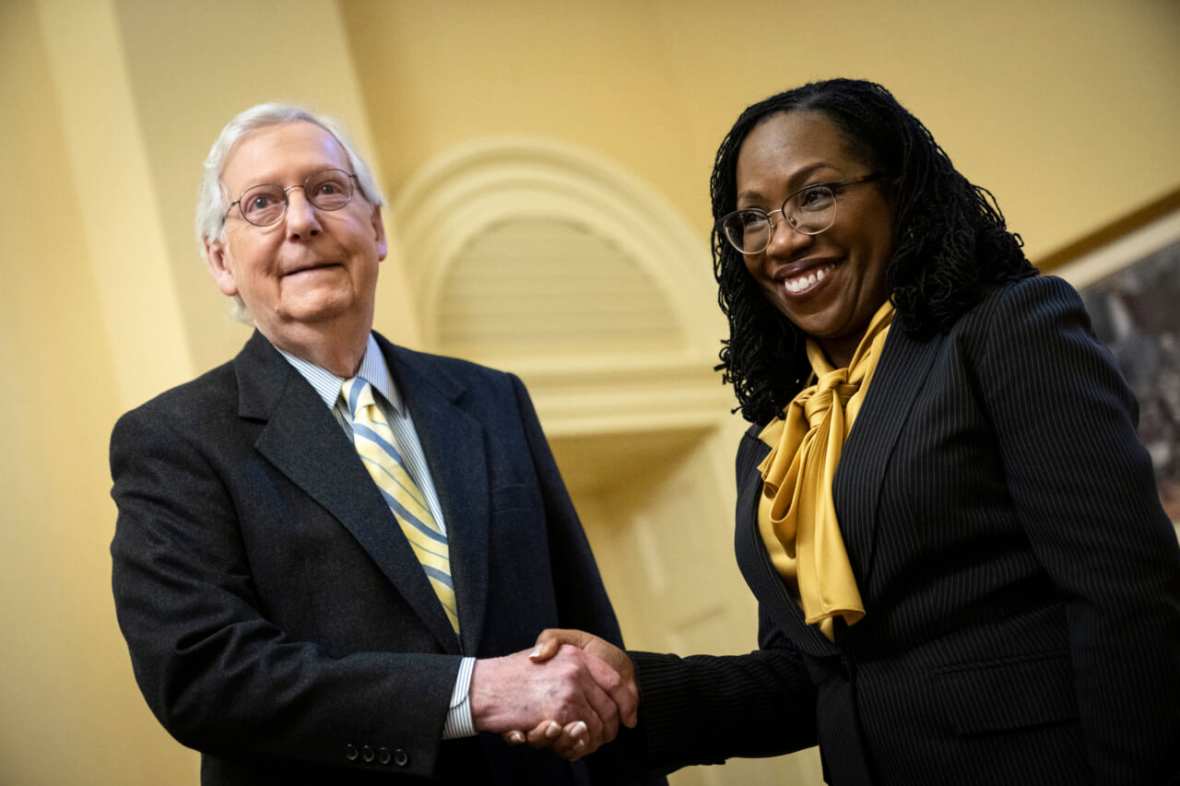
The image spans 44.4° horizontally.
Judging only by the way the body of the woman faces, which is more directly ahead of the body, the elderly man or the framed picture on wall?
the elderly man

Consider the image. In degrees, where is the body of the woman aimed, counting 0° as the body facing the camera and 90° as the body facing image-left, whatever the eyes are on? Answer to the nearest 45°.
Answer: approximately 45°

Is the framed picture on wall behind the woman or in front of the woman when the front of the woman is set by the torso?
behind

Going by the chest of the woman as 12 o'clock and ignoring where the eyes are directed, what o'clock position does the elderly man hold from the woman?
The elderly man is roughly at 2 o'clock from the woman.
